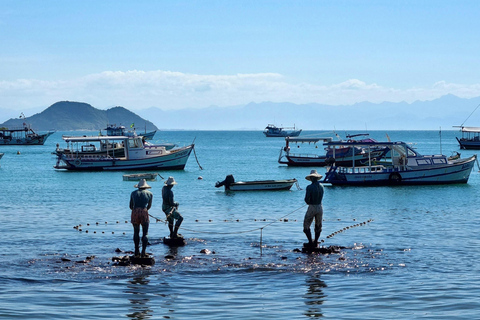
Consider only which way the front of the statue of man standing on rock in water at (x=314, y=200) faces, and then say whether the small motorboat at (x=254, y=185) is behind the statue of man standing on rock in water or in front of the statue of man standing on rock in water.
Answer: in front

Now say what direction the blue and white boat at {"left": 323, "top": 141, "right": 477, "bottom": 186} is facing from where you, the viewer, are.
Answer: facing to the right of the viewer

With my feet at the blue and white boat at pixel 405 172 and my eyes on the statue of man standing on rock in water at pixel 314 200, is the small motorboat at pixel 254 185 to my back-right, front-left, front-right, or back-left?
front-right

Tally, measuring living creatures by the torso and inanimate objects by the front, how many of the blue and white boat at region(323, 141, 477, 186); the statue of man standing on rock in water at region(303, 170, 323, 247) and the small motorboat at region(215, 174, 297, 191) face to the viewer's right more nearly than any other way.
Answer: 2

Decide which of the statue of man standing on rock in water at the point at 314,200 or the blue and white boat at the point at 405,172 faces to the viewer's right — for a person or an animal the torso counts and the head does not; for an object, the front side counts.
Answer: the blue and white boat

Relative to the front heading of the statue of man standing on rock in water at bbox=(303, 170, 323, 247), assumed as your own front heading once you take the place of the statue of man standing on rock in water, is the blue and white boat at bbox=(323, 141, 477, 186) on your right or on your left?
on your right

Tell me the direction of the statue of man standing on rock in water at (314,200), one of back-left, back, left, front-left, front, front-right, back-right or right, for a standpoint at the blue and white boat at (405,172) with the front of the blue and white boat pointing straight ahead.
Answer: right

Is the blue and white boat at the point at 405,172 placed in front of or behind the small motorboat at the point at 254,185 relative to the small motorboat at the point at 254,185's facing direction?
in front

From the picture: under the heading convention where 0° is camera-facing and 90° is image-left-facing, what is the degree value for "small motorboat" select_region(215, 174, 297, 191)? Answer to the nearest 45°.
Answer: approximately 270°

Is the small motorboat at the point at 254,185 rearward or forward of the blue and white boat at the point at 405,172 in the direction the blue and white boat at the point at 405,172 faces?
rearward

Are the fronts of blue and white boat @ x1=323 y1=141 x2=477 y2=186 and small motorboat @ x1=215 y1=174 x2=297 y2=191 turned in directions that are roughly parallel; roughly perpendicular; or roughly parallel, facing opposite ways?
roughly parallel

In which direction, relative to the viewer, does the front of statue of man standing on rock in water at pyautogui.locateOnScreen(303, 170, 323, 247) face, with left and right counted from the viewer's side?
facing away from the viewer and to the left of the viewer

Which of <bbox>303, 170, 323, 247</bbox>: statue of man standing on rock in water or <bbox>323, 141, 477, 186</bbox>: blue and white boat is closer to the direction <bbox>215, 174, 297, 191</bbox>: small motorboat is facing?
the blue and white boat

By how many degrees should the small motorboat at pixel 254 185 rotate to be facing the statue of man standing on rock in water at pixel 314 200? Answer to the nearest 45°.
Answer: approximately 90° to its right
